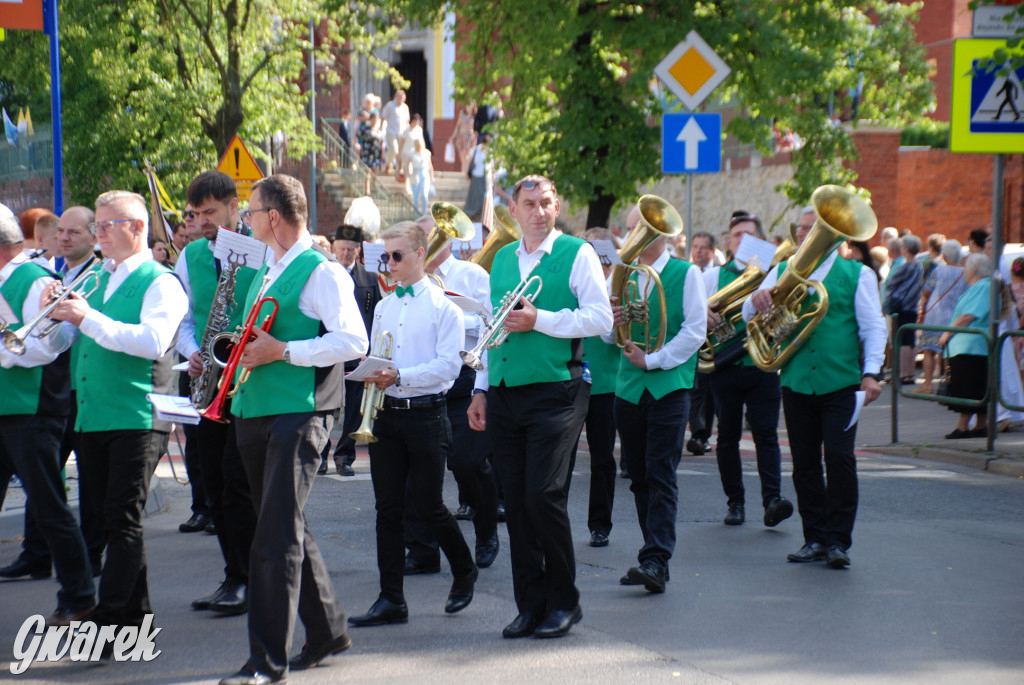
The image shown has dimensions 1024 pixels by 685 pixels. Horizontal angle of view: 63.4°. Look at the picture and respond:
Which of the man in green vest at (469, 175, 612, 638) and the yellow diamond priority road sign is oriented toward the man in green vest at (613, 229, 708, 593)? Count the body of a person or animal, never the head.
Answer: the yellow diamond priority road sign

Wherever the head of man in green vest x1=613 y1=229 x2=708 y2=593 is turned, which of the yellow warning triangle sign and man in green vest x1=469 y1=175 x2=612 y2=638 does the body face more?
the man in green vest

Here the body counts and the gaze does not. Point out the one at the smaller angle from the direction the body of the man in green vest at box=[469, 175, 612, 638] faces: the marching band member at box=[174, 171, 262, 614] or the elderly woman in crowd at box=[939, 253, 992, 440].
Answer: the marching band member

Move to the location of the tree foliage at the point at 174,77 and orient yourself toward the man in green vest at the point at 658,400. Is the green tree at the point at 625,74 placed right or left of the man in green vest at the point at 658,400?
left

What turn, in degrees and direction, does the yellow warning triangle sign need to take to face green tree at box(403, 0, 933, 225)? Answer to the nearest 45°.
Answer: approximately 90° to its left

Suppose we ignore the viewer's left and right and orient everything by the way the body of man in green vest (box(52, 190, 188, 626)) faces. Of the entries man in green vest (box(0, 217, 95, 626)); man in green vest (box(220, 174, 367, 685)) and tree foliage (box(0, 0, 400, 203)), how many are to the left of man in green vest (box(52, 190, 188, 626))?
1

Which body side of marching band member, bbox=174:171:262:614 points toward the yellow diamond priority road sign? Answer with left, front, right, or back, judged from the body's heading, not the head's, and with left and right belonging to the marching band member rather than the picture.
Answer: back

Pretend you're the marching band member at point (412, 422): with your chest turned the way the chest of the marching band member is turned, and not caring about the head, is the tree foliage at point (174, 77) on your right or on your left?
on your right

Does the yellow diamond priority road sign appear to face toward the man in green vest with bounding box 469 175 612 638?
yes

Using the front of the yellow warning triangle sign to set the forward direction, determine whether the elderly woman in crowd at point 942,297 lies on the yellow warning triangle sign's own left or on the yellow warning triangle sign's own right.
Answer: on the yellow warning triangle sign's own left

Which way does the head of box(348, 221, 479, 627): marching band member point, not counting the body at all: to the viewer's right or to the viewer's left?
to the viewer's left

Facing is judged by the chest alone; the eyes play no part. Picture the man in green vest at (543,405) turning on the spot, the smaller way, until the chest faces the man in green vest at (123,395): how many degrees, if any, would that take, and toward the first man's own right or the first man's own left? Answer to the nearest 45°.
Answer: approximately 45° to the first man's own right
